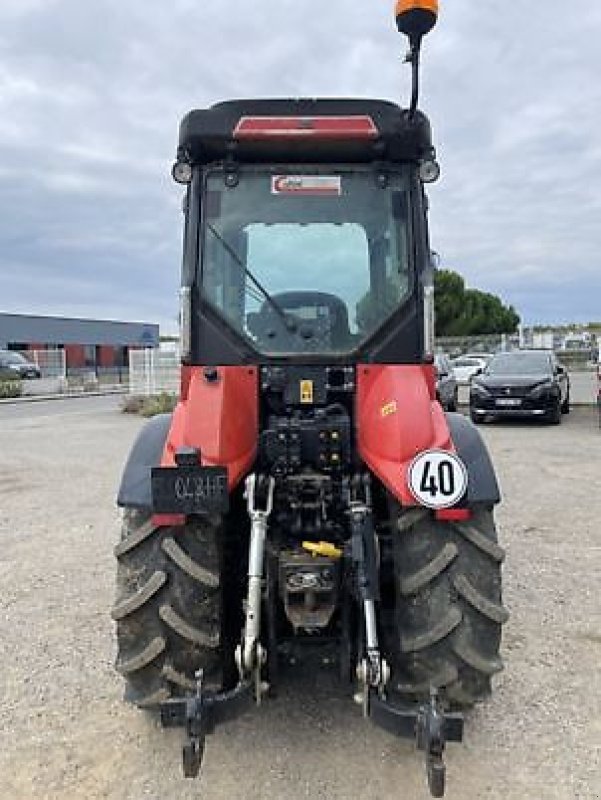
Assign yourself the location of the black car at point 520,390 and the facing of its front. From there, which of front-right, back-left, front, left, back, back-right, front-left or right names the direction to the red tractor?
front

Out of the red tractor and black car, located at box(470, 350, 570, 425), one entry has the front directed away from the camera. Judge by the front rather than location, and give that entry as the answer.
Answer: the red tractor

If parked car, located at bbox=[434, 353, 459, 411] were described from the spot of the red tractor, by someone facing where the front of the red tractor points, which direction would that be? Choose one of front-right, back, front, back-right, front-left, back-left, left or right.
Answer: front

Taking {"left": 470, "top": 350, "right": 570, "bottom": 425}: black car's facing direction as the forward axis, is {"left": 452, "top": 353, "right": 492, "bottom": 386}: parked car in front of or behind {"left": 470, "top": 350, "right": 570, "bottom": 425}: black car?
behind

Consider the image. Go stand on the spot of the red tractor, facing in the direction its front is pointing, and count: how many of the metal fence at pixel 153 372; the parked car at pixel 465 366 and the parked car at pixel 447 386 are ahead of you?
3

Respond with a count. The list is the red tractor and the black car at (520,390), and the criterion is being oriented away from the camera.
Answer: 1

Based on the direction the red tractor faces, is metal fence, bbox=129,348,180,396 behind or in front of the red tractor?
in front

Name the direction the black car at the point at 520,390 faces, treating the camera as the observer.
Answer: facing the viewer

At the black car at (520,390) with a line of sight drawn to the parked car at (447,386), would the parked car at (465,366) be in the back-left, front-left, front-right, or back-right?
front-right

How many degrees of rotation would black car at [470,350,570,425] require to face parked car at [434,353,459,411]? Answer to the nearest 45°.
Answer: approximately 135° to its right

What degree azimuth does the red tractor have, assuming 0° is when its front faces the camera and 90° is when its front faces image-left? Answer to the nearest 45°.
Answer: approximately 180°

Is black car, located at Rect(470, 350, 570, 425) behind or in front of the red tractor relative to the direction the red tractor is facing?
in front

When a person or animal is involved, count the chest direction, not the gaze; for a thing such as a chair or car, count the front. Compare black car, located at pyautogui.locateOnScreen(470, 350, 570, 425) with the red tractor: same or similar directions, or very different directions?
very different directions

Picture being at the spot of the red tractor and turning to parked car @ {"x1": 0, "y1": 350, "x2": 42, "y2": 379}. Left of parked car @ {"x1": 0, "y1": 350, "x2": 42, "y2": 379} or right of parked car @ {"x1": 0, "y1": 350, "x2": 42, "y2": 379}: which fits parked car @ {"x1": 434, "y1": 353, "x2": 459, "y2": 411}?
right
